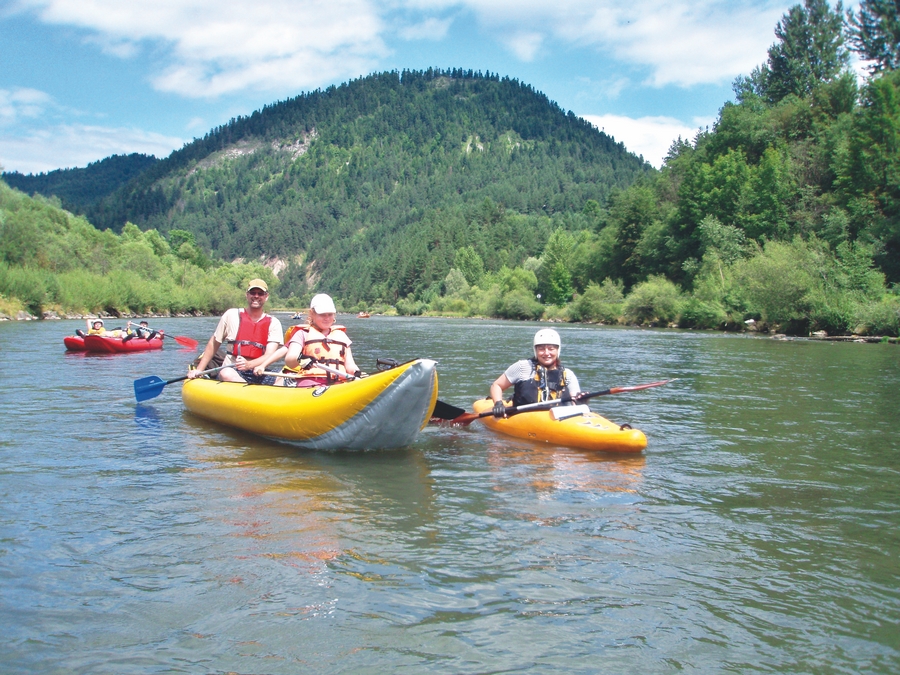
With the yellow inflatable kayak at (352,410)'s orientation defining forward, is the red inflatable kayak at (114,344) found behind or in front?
behind

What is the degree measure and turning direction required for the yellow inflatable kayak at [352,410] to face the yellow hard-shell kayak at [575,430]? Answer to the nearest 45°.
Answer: approximately 45° to its left

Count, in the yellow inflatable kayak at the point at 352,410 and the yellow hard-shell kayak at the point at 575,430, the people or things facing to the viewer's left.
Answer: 0

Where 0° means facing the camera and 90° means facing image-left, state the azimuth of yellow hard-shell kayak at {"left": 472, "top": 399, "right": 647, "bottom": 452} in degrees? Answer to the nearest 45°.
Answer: approximately 315°

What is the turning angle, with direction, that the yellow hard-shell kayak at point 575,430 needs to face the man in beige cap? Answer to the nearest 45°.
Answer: approximately 135° to its right

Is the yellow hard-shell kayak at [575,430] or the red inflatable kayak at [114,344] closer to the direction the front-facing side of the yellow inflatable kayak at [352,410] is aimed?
the yellow hard-shell kayak
